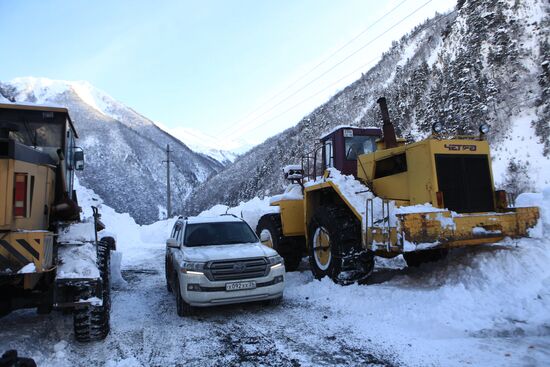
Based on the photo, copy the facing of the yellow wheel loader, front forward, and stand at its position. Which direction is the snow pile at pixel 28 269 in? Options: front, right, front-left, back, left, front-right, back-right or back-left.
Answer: left

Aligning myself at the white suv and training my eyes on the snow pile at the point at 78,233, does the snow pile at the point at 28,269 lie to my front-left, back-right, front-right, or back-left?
front-left

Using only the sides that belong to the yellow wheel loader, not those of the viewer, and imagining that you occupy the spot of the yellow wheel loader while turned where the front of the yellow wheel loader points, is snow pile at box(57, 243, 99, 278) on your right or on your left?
on your left

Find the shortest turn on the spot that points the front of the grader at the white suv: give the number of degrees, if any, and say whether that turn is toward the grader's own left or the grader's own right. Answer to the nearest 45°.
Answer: approximately 90° to the grader's own right

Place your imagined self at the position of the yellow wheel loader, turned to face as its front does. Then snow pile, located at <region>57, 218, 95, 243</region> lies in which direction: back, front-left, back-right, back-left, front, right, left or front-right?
left

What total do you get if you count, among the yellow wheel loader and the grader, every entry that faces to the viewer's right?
0

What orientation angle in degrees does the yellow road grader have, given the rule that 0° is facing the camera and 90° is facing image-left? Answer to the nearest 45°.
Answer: approximately 180°

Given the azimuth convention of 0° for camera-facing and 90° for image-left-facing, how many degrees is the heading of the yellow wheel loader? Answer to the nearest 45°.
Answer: approximately 135°

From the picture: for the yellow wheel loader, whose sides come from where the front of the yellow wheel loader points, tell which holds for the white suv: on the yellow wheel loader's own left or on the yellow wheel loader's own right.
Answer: on the yellow wheel loader's own left
